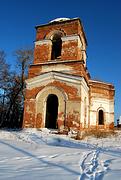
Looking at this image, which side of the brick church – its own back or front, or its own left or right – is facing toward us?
front
